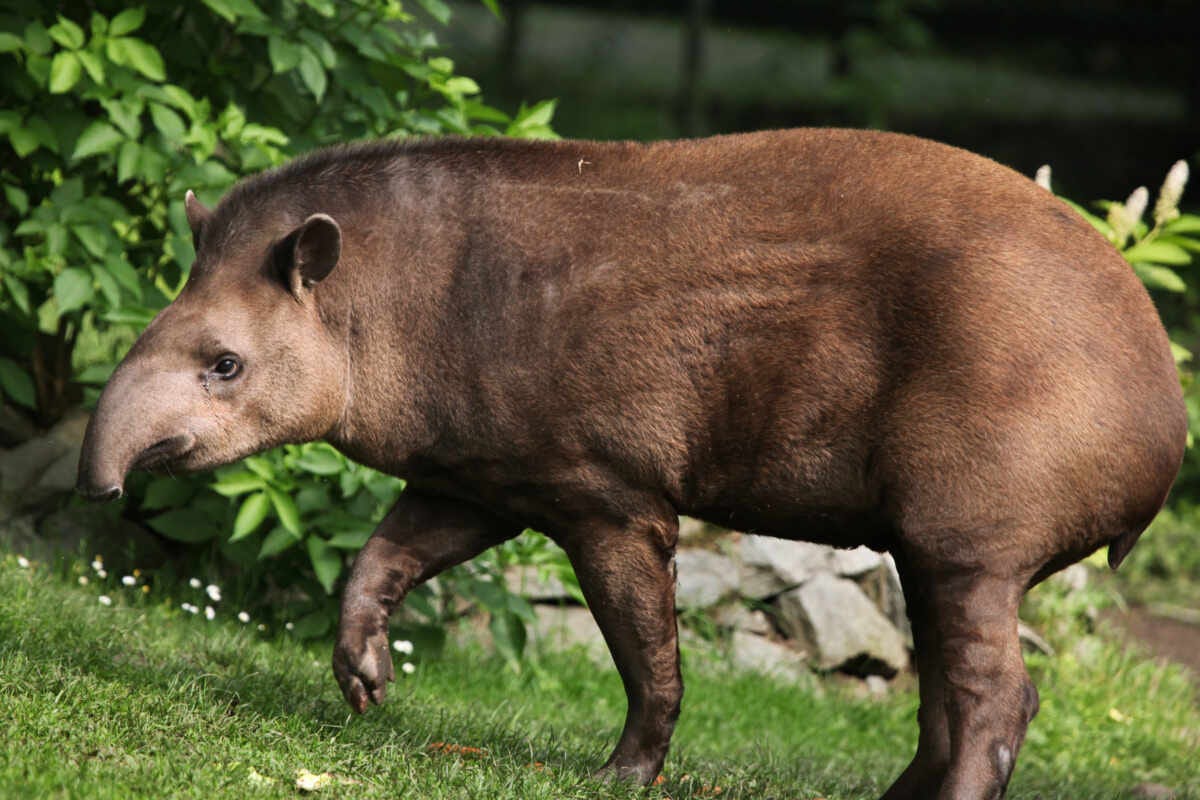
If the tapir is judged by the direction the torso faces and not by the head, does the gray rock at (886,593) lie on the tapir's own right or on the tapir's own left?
on the tapir's own right

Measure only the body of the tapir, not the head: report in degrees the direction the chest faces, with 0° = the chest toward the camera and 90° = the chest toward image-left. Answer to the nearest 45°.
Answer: approximately 90°
